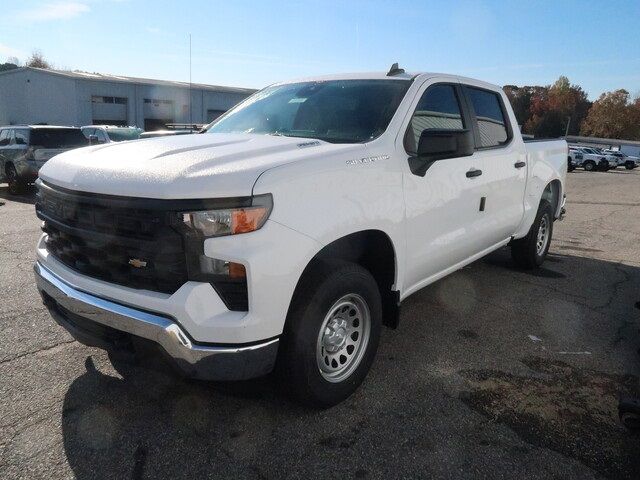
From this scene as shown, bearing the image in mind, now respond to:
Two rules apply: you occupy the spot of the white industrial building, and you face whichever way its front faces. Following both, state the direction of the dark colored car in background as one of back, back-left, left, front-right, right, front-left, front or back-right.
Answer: front-right

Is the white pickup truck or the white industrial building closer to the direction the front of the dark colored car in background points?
the white industrial building

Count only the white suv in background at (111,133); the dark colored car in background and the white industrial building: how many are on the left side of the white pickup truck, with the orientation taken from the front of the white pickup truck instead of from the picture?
0

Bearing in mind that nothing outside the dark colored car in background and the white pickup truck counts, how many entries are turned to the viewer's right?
0

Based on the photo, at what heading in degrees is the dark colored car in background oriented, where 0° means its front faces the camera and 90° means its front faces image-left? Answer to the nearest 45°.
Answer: approximately 135°

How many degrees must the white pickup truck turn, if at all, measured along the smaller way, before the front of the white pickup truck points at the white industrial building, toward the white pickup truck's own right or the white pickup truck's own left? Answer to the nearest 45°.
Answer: approximately 135° to the white pickup truck's own right

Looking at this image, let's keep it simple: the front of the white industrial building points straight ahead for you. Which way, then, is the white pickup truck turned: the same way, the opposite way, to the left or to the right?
to the right

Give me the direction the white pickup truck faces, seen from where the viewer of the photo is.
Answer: facing the viewer and to the left of the viewer

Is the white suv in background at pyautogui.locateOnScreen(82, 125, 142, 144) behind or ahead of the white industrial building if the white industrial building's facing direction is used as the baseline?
ahead

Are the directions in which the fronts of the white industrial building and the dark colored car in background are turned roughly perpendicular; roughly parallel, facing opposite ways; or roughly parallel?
roughly parallel, facing opposite ways

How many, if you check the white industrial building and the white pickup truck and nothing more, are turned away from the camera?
0

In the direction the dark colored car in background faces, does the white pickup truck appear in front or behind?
behind

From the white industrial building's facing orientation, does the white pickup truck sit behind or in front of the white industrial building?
in front

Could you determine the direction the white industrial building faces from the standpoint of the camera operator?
facing the viewer and to the right of the viewer
